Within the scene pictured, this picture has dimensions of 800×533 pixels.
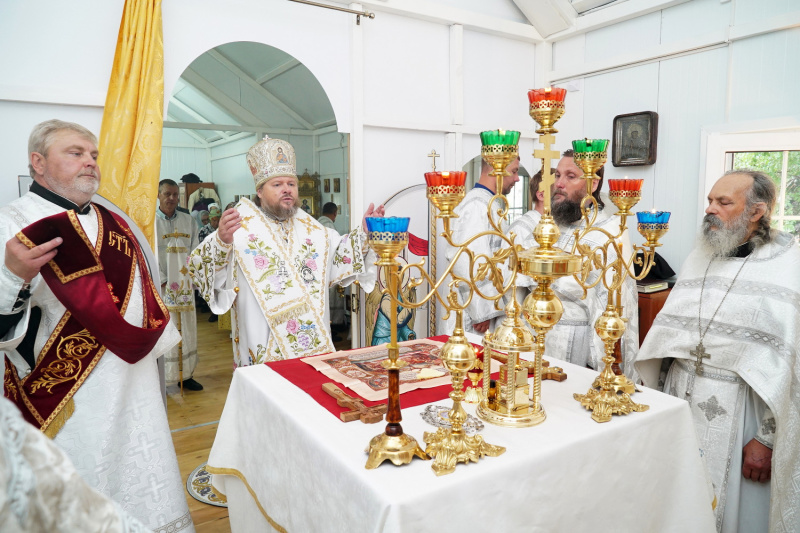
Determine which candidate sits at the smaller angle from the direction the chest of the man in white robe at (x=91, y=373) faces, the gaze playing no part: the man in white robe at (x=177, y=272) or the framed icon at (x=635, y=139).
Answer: the framed icon

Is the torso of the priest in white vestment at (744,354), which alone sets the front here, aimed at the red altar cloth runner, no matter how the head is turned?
yes

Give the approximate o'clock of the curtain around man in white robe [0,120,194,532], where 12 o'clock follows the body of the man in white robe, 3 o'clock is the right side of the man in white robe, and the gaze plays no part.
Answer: The curtain is roughly at 8 o'clock from the man in white robe.

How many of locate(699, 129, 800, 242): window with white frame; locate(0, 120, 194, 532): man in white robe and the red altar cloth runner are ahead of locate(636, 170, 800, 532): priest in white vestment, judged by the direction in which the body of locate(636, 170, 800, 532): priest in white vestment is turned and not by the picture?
2

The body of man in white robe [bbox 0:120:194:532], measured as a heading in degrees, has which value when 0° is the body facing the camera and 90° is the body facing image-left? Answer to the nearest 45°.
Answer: approximately 315°

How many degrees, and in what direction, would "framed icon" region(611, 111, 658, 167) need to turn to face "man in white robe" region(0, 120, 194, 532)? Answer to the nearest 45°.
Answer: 0° — it already faces them

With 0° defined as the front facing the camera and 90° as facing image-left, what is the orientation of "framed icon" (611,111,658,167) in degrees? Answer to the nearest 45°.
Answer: approximately 45°
